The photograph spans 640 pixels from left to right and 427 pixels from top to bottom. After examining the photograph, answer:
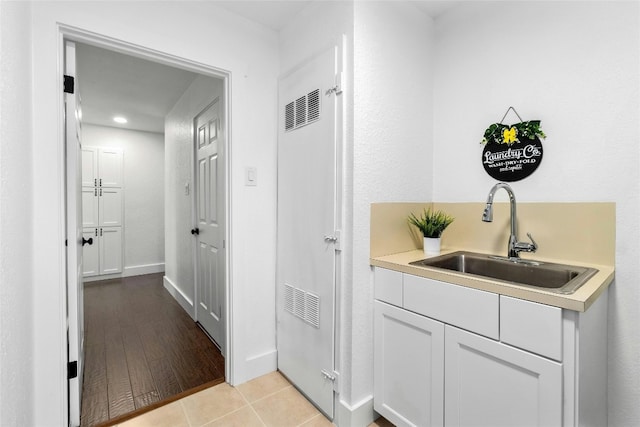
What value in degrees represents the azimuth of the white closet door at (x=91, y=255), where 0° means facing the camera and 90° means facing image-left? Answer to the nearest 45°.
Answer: approximately 0°

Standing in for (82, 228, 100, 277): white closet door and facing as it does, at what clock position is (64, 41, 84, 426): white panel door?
The white panel door is roughly at 12 o'clock from the white closet door.

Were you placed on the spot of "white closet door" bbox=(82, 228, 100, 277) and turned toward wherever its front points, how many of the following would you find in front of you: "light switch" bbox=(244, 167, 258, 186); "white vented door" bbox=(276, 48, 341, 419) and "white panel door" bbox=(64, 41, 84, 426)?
3

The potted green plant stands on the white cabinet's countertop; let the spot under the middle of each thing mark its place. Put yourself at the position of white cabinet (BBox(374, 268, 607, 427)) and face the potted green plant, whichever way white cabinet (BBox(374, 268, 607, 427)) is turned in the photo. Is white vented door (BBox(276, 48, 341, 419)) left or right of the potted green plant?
left

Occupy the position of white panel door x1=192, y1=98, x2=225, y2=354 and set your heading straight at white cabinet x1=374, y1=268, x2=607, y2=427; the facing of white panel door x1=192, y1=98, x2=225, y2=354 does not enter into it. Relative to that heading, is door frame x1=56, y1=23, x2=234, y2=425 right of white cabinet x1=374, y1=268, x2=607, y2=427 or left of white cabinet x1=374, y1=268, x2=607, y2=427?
right

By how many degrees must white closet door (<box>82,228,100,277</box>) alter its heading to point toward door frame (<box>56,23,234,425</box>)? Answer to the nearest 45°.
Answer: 0° — it already faces it
